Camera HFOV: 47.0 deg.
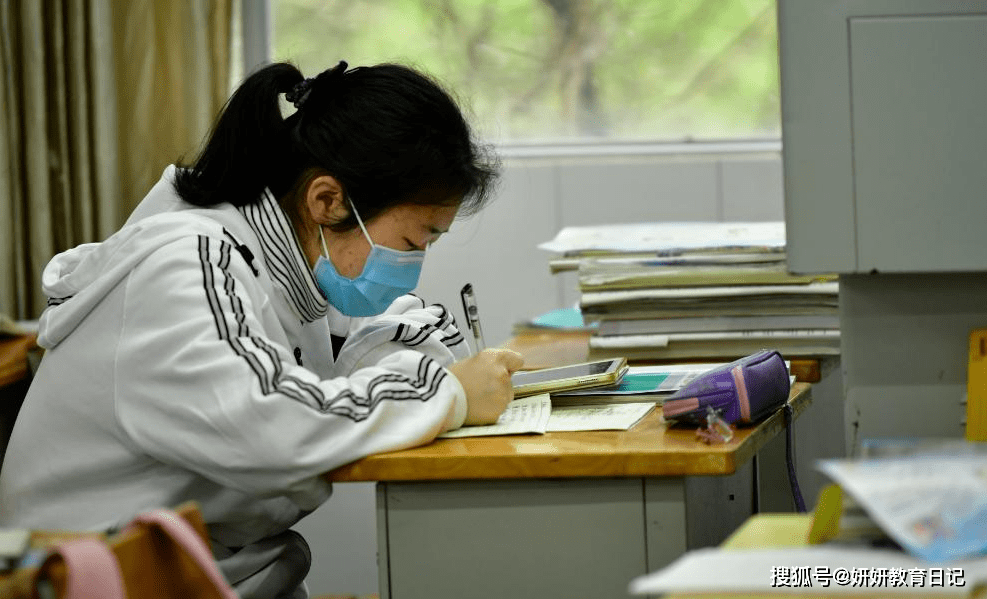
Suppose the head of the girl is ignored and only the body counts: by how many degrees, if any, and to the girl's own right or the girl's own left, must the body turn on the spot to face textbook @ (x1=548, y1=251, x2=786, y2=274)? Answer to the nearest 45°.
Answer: approximately 45° to the girl's own left

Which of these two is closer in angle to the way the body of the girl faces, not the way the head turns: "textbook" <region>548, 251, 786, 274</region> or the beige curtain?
the textbook

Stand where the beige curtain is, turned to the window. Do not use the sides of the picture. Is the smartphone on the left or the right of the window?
right

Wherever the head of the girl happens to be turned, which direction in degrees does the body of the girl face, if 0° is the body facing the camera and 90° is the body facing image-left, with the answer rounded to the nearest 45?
approximately 270°

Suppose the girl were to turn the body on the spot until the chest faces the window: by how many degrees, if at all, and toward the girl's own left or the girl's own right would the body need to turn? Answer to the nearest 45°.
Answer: approximately 45° to the girl's own left
